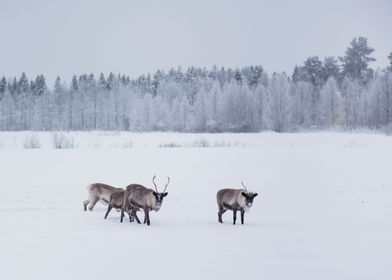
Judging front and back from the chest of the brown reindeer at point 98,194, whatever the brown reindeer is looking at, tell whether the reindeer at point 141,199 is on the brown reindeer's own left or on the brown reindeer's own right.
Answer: on the brown reindeer's own right

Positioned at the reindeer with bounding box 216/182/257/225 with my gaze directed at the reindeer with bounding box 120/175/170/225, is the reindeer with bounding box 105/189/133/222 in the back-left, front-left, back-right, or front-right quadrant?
front-right

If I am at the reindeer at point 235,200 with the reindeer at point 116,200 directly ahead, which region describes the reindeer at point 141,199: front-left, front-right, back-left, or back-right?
front-left

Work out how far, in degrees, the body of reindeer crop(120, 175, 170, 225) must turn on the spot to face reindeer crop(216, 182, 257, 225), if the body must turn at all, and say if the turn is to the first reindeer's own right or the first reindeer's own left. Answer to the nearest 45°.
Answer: approximately 45° to the first reindeer's own left

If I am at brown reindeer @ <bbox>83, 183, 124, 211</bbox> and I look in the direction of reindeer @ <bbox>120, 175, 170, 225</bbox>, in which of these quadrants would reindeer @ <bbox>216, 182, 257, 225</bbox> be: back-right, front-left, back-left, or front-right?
front-left

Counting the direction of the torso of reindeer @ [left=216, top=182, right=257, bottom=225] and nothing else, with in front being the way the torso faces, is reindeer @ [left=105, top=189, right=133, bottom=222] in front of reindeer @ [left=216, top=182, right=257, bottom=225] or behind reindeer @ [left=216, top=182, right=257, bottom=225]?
behind

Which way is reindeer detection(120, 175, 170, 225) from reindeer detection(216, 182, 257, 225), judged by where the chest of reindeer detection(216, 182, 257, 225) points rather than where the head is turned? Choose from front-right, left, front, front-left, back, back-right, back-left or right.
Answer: back-right

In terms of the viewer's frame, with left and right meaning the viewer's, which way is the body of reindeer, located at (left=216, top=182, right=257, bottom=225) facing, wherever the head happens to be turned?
facing the viewer and to the right of the viewer

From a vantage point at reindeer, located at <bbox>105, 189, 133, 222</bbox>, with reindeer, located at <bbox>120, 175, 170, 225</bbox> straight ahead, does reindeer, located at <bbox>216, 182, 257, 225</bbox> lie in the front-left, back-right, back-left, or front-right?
front-left

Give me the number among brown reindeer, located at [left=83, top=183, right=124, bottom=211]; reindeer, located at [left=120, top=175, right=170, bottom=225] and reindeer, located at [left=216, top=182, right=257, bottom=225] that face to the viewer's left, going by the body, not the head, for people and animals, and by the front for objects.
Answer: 0

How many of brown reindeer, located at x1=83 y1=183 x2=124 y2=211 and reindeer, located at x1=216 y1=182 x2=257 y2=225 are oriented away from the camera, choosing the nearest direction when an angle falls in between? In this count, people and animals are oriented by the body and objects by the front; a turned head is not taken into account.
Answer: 0

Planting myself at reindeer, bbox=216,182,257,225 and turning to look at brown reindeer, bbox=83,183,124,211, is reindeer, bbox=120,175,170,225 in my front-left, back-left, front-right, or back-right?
front-left
